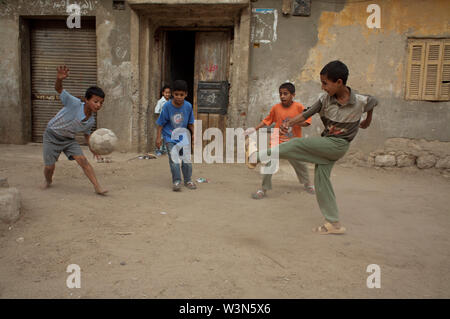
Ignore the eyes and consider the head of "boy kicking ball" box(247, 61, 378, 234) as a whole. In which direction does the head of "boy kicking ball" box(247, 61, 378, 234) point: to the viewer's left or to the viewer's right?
to the viewer's left

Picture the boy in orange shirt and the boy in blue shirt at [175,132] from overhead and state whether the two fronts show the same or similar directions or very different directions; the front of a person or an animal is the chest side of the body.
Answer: same or similar directions

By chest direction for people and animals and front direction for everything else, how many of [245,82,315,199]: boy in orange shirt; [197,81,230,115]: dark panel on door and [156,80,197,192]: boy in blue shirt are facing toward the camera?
3

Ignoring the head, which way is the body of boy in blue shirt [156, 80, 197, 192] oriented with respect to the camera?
toward the camera

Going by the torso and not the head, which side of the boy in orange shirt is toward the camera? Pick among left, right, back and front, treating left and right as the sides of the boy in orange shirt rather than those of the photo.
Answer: front

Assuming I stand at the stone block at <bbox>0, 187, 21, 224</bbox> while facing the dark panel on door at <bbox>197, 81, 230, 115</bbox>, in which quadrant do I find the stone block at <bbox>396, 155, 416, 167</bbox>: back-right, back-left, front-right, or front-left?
front-right

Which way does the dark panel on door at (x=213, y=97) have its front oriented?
toward the camera

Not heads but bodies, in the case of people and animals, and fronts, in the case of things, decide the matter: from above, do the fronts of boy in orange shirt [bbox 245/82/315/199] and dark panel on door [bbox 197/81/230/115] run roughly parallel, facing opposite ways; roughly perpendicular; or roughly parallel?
roughly parallel

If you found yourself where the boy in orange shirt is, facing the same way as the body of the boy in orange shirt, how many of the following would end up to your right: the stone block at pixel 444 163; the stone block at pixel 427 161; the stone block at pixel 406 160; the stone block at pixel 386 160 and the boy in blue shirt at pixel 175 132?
1
